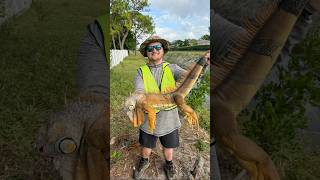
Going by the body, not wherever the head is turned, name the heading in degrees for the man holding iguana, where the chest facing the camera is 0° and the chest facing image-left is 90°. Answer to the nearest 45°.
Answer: approximately 0°
